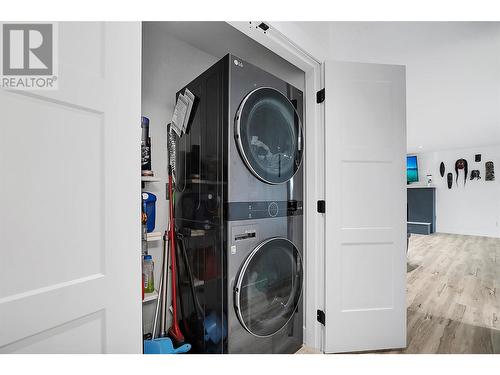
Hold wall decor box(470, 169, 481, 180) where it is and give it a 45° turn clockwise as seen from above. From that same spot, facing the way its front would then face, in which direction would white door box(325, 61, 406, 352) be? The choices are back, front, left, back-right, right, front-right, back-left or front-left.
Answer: front-left

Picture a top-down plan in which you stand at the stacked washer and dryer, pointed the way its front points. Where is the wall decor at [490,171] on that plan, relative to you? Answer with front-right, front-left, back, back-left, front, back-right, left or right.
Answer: left

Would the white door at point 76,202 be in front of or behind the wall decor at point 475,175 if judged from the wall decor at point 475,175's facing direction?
in front

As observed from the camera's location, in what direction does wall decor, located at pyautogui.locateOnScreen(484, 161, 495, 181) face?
facing the viewer

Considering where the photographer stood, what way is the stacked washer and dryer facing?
facing the viewer and to the right of the viewer

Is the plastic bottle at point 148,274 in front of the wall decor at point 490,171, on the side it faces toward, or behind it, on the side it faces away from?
in front

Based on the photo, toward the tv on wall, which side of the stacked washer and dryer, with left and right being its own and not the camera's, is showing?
left

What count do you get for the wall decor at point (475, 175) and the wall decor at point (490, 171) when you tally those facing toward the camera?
2

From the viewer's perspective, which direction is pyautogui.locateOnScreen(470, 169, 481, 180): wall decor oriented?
toward the camera

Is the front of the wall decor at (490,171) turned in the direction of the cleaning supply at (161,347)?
yes
